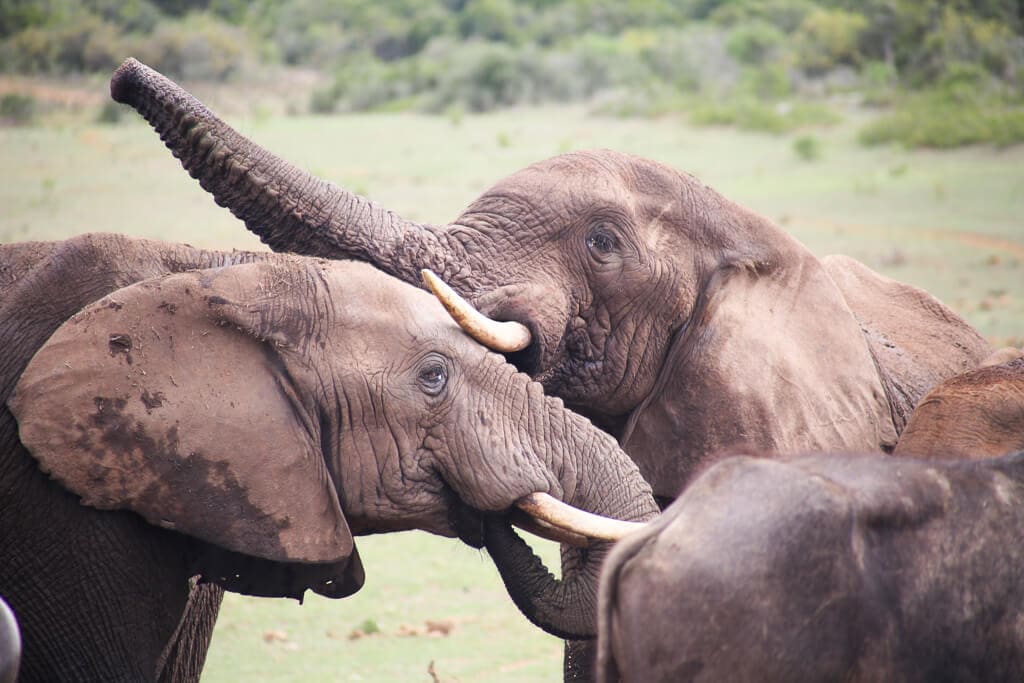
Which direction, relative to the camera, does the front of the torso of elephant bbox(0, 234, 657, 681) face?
to the viewer's right

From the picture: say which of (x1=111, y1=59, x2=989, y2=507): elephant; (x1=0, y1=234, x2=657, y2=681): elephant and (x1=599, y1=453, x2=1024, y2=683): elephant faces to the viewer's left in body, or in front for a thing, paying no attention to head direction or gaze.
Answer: (x1=111, y1=59, x2=989, y2=507): elephant

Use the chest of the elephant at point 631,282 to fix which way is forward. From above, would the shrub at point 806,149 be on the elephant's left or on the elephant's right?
on the elephant's right

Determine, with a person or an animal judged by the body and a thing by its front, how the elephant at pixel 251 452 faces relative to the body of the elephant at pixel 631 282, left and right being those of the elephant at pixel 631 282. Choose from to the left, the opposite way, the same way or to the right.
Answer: the opposite way

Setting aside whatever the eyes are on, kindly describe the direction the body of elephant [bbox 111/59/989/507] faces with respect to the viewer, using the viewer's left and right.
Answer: facing to the left of the viewer

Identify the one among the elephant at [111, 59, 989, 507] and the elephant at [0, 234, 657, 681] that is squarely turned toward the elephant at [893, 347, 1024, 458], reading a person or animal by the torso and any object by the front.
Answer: the elephant at [0, 234, 657, 681]

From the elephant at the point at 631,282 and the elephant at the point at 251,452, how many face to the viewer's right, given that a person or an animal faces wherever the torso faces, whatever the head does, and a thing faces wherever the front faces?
1
